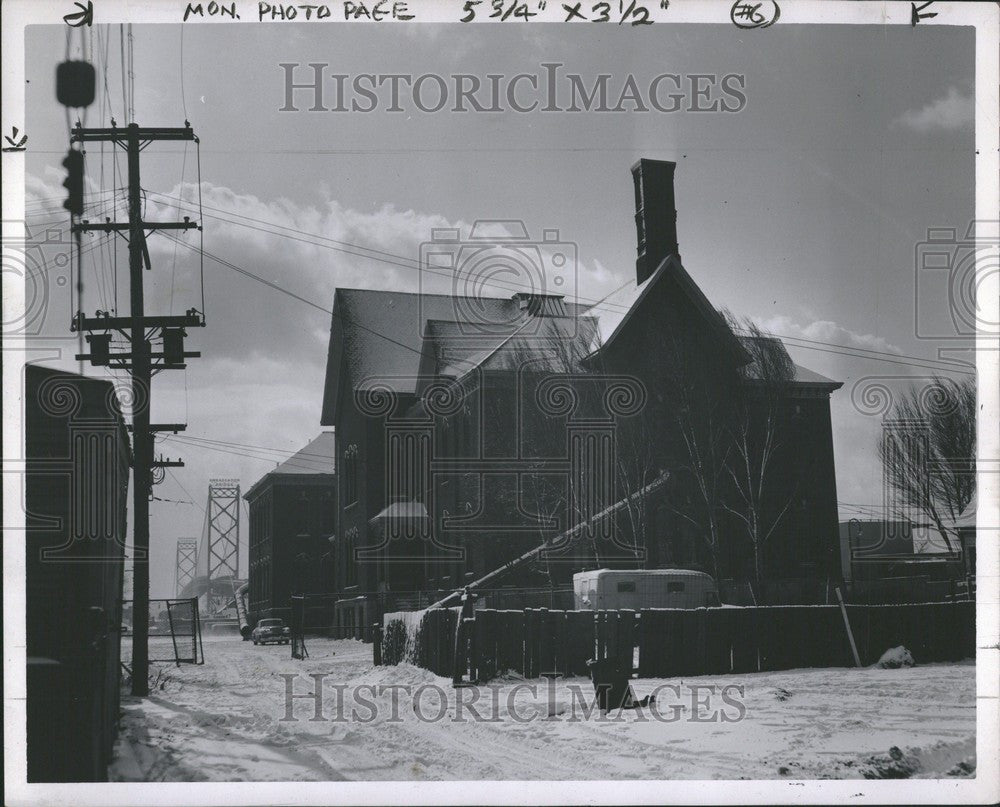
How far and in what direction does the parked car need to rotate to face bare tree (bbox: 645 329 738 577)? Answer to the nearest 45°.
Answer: approximately 45° to its left

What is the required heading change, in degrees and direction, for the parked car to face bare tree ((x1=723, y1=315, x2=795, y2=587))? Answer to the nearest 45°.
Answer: approximately 45° to its left

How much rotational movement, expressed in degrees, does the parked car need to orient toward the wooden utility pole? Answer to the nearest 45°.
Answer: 0° — it already faces it

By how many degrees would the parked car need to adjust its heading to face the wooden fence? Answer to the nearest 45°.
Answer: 0° — it already faces it

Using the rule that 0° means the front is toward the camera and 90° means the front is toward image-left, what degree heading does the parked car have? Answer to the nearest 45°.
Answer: approximately 0°
